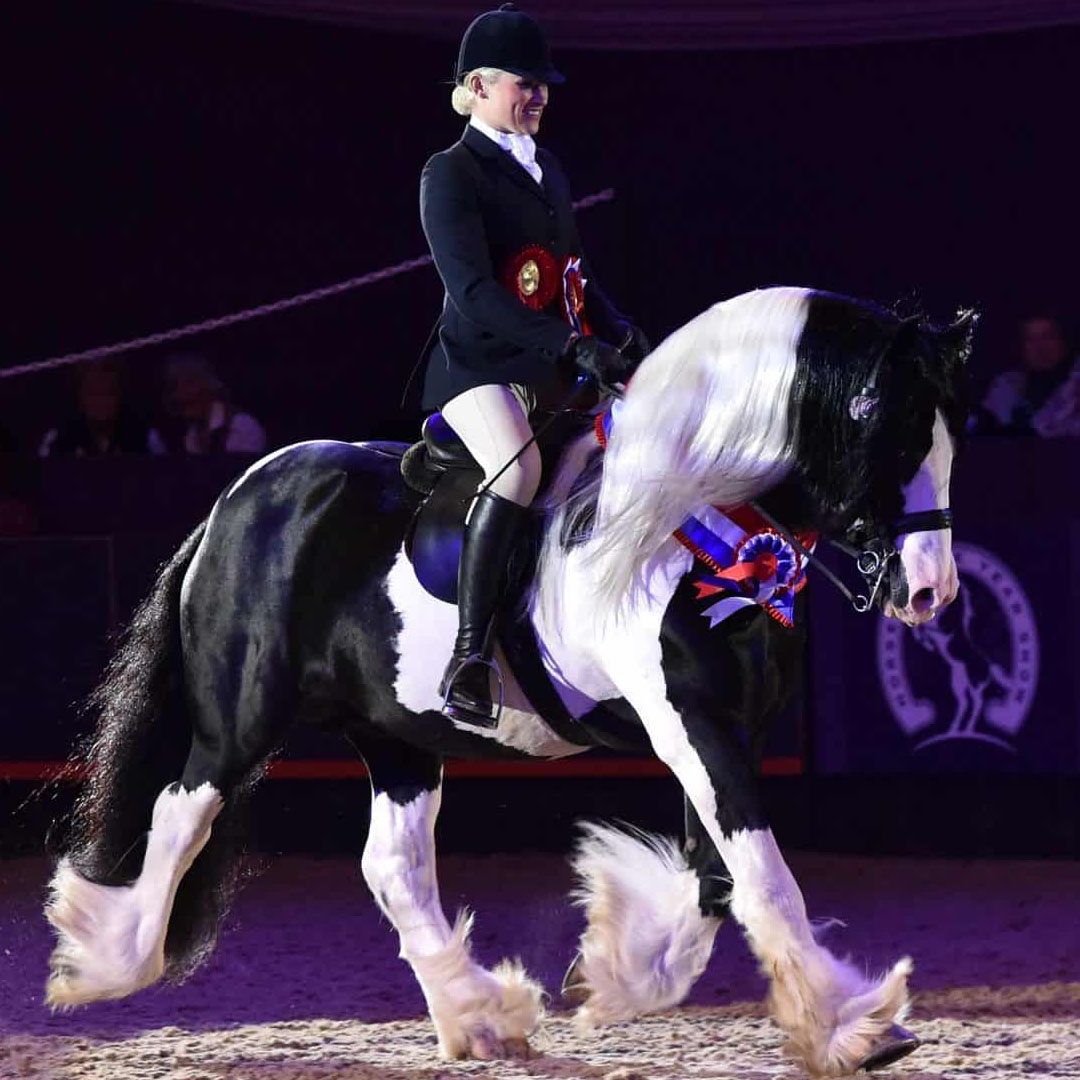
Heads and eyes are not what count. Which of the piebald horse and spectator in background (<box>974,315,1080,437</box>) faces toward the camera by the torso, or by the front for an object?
the spectator in background

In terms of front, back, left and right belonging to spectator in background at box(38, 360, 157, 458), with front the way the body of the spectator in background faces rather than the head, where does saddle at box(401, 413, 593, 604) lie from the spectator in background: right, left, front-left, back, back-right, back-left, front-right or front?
front

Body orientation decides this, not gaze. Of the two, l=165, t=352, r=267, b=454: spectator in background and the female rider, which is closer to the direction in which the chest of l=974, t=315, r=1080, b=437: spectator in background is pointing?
the female rider

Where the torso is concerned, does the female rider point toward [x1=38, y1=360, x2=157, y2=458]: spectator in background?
no

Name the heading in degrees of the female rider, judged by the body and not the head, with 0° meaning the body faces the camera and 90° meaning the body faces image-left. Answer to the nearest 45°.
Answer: approximately 315°

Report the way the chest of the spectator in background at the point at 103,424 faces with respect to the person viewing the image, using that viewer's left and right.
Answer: facing the viewer

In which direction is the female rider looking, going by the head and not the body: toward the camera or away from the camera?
toward the camera

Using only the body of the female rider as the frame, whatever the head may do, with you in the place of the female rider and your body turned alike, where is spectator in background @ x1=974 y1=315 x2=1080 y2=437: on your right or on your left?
on your left

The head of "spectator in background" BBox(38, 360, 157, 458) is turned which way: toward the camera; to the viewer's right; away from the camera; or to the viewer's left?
toward the camera

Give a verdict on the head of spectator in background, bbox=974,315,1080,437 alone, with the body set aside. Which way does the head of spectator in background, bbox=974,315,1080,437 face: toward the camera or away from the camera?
toward the camera

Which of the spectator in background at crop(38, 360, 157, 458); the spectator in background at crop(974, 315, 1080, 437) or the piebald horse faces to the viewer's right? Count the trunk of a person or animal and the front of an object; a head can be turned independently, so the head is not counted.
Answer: the piebald horse

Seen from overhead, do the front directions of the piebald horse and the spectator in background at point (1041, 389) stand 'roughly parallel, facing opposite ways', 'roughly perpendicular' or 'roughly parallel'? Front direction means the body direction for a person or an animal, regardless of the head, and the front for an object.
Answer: roughly perpendicular

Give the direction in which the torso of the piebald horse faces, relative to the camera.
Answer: to the viewer's right

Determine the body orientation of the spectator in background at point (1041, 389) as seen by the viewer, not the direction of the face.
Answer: toward the camera

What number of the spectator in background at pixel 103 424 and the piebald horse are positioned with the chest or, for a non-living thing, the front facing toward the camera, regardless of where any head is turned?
1

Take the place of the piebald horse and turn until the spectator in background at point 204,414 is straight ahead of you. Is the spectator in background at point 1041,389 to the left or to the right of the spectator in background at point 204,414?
right

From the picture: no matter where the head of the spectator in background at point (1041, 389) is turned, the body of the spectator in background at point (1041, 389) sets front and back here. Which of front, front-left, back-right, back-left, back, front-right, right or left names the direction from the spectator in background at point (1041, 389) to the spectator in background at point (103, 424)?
right

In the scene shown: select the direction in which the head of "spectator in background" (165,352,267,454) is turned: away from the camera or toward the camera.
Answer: toward the camera
